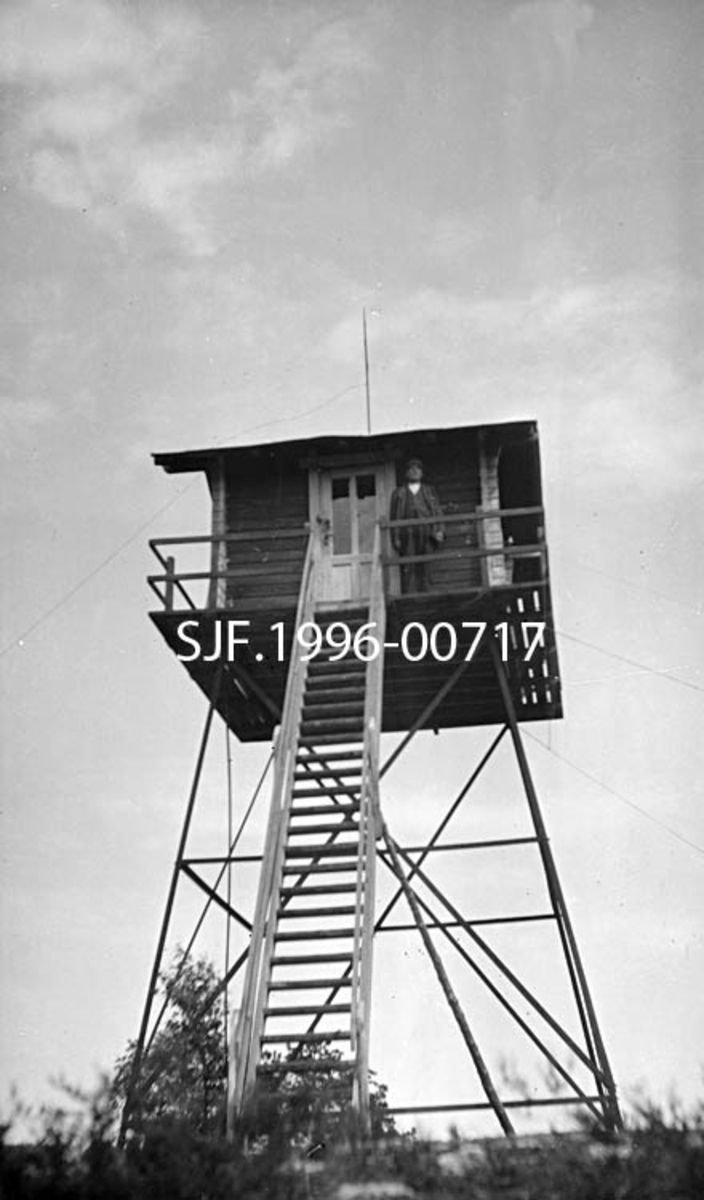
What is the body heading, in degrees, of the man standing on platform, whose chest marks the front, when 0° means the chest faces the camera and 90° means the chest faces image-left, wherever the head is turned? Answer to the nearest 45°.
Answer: approximately 0°
